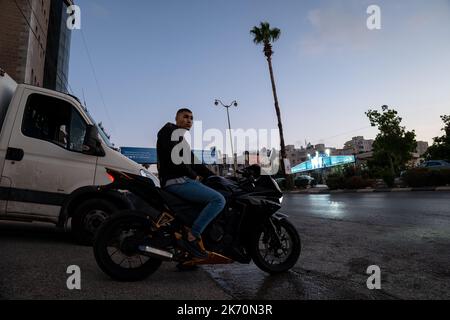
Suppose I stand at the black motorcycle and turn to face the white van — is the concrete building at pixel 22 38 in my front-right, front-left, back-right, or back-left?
front-right

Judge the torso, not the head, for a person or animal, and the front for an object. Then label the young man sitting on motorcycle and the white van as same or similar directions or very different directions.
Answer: same or similar directions

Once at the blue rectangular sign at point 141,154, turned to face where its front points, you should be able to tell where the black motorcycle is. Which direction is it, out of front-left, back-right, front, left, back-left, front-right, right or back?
front

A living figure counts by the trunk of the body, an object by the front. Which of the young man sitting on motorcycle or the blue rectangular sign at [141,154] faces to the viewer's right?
the young man sitting on motorcycle

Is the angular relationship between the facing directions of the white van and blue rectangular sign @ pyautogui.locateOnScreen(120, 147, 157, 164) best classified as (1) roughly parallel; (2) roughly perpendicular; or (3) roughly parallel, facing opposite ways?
roughly perpendicular

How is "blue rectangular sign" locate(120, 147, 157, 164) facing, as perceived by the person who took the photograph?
facing the viewer

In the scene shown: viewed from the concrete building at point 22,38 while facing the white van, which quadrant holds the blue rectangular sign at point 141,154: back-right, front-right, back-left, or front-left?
back-left

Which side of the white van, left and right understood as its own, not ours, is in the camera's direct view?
right

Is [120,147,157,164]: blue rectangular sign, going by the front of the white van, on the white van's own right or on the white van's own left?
on the white van's own left

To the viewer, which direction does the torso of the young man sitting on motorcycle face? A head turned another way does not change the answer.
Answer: to the viewer's right

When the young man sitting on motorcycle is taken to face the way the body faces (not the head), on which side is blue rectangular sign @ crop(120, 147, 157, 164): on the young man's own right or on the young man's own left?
on the young man's own left

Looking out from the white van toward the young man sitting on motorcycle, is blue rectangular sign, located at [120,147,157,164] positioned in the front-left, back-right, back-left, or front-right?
back-left

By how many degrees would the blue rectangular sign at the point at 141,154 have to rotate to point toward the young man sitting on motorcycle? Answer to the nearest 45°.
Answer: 0° — it already faces them

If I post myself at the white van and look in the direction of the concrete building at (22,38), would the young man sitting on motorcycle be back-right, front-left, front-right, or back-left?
back-right

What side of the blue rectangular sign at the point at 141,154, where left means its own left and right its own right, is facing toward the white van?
front

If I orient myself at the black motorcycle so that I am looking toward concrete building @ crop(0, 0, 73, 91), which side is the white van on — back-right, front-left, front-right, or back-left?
front-left
